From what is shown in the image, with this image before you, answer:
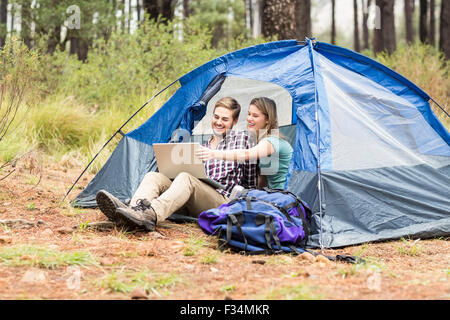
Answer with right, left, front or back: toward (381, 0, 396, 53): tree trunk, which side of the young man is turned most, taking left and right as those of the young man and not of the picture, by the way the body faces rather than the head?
back

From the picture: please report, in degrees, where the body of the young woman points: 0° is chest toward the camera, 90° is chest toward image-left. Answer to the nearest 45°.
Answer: approximately 90°

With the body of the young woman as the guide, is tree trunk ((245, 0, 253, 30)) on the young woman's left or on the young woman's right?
on the young woman's right

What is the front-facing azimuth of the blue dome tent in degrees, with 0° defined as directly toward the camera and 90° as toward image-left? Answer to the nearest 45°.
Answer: approximately 45°

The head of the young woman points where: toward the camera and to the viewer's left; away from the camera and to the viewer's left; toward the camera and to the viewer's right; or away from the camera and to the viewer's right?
toward the camera and to the viewer's left

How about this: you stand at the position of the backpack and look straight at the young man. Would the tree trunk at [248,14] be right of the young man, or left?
right

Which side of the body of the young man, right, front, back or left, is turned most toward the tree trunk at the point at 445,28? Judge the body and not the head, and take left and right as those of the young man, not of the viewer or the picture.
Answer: back

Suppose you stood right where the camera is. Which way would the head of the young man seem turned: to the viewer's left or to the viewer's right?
to the viewer's left

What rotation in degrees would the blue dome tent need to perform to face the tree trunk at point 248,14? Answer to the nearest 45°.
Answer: approximately 135° to its right
